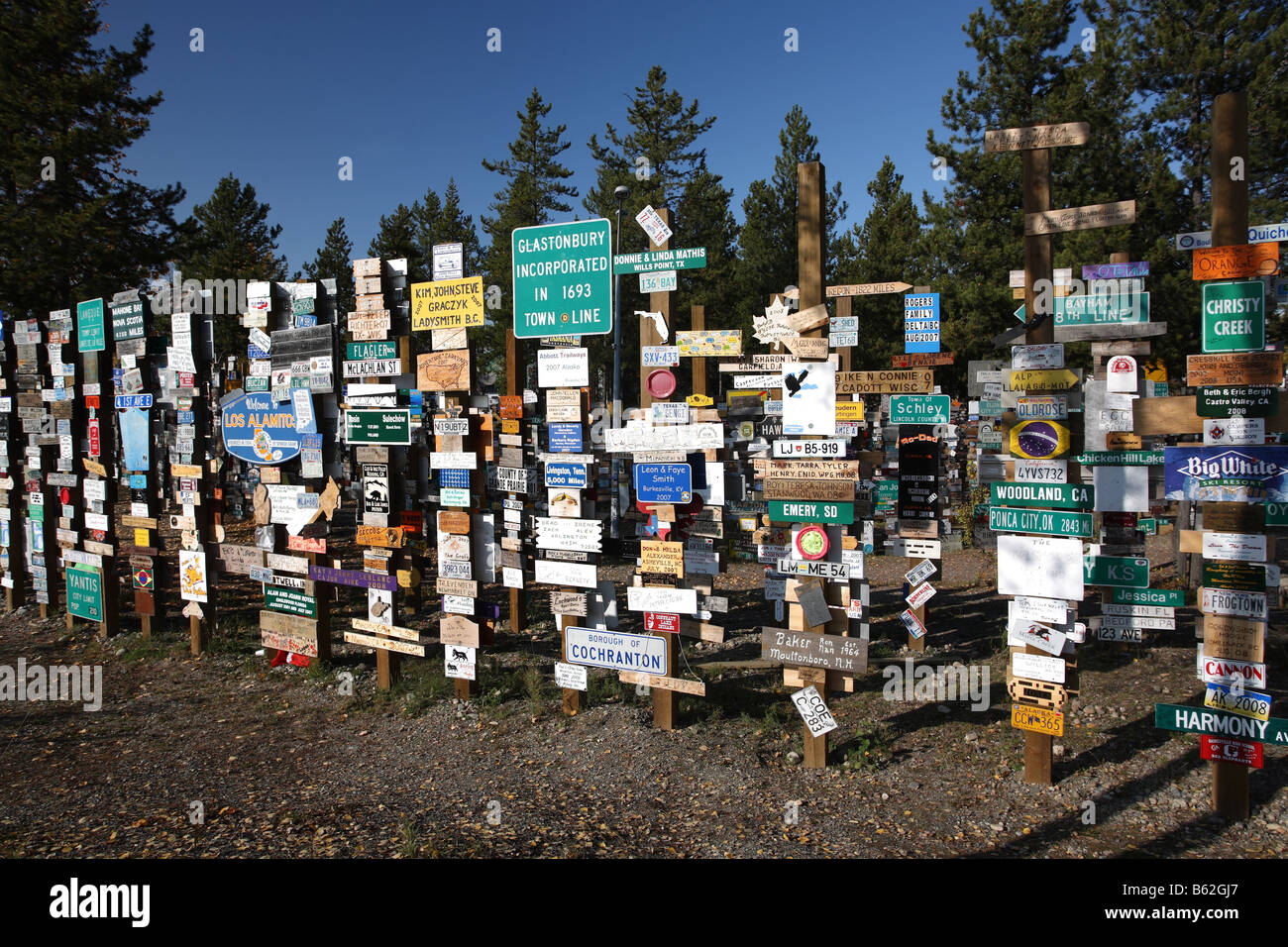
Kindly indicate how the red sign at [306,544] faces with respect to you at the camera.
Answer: facing the viewer

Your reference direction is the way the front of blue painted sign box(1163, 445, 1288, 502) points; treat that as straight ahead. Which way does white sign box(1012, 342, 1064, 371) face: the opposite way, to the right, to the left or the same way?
the same way

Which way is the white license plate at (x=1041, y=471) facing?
toward the camera

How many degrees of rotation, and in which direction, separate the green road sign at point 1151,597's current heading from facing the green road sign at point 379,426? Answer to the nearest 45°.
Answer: approximately 90° to its right

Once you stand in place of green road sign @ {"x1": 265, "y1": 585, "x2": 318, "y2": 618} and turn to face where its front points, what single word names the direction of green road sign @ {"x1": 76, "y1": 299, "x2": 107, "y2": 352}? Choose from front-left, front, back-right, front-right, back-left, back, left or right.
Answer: back-right

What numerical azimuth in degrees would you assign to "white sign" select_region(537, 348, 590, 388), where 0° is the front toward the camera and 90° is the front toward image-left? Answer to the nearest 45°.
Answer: approximately 0°

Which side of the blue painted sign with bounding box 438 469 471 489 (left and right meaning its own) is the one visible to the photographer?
front

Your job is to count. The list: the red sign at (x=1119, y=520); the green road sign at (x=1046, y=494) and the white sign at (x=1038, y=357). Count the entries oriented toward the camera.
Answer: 3

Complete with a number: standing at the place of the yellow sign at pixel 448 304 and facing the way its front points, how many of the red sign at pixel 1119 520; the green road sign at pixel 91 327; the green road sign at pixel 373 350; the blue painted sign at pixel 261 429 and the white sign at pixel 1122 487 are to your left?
2

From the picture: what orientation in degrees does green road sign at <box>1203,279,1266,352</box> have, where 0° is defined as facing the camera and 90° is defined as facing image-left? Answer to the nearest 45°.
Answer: approximately 0°

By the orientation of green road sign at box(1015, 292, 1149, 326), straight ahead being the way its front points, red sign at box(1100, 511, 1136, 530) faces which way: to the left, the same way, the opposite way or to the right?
the same way

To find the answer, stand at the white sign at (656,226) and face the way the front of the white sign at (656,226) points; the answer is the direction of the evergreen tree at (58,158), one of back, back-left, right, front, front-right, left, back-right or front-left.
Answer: back-right

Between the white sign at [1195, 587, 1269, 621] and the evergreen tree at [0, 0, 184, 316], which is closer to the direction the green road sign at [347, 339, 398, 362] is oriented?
the white sign

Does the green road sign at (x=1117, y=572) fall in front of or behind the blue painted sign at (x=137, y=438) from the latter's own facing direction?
in front

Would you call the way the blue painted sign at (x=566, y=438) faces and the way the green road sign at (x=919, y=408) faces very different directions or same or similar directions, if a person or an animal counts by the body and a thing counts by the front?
same or similar directions

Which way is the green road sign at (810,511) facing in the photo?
toward the camera

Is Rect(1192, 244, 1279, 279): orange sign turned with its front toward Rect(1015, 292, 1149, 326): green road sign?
no
